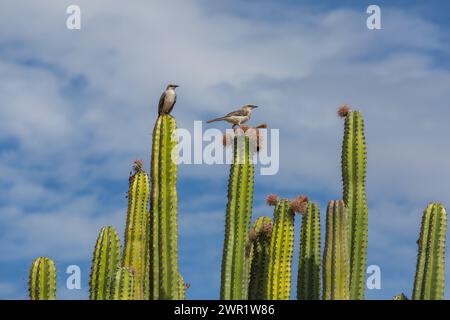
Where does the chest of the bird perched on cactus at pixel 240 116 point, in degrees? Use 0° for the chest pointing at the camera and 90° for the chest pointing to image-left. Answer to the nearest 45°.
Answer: approximately 270°

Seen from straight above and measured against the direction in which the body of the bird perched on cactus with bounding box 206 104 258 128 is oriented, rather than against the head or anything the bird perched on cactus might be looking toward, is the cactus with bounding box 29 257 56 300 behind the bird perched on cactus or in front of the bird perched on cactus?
behind

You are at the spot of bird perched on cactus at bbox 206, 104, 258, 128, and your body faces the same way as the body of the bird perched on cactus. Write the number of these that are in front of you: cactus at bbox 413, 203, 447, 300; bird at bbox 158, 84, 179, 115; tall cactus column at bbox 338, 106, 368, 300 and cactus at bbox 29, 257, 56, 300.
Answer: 2

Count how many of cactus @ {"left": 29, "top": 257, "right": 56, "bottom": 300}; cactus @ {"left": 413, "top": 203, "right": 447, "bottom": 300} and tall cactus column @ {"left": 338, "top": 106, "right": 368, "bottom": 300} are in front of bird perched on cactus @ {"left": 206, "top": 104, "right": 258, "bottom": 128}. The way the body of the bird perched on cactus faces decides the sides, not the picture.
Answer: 2

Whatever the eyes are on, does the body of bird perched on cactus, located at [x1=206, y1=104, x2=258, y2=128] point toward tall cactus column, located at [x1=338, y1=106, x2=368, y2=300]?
yes

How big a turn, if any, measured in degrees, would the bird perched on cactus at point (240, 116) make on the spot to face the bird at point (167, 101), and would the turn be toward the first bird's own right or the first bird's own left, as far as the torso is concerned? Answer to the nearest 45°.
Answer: approximately 135° to the first bird's own right
